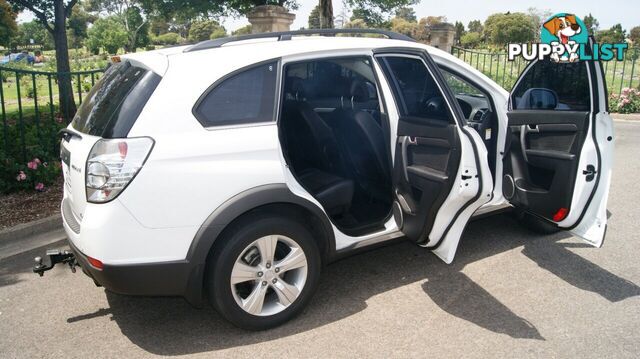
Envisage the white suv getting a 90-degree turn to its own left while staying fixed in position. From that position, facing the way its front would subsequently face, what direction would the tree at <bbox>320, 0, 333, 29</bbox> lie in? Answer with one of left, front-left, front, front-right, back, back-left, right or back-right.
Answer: front-right

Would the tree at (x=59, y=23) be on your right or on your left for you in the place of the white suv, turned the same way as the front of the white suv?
on your left

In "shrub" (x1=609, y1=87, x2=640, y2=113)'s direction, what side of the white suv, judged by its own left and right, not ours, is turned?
front

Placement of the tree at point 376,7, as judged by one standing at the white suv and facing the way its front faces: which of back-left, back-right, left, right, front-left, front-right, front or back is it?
front-left

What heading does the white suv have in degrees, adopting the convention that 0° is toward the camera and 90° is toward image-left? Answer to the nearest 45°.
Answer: approximately 225°

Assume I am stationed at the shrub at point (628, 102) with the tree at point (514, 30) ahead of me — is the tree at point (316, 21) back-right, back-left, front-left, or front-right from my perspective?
front-left

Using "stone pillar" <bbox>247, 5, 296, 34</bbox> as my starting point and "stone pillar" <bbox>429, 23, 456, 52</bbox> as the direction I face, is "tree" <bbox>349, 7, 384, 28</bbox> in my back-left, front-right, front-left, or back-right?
front-left

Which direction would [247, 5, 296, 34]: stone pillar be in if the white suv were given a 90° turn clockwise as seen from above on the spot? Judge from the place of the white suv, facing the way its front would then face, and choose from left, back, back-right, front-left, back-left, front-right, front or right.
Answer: back-left

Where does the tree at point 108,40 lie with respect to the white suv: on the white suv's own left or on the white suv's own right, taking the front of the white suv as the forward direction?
on the white suv's own left

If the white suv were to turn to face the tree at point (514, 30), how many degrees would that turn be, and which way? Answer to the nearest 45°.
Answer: approximately 45° to its left

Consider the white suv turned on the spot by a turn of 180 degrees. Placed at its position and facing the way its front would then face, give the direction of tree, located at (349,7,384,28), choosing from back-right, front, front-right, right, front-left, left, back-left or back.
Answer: back-right
